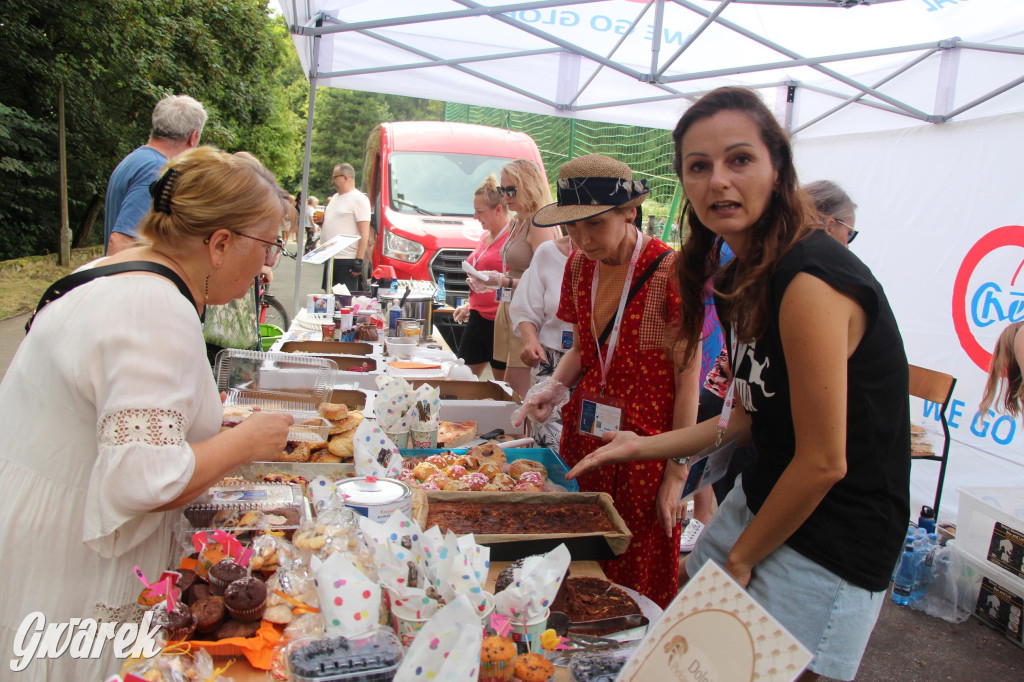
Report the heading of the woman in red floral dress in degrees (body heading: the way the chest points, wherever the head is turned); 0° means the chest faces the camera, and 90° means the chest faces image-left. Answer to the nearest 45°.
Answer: approximately 45°

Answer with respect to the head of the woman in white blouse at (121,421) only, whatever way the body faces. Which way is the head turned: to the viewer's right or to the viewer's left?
to the viewer's right

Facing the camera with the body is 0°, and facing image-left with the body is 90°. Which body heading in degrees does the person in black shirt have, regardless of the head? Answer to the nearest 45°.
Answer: approximately 45°

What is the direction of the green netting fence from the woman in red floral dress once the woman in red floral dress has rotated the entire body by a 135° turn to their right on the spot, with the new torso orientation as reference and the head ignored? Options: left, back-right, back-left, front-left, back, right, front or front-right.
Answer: front

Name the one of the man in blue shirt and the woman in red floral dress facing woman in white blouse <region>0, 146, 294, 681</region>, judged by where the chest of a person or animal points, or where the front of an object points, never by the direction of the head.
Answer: the woman in red floral dress
